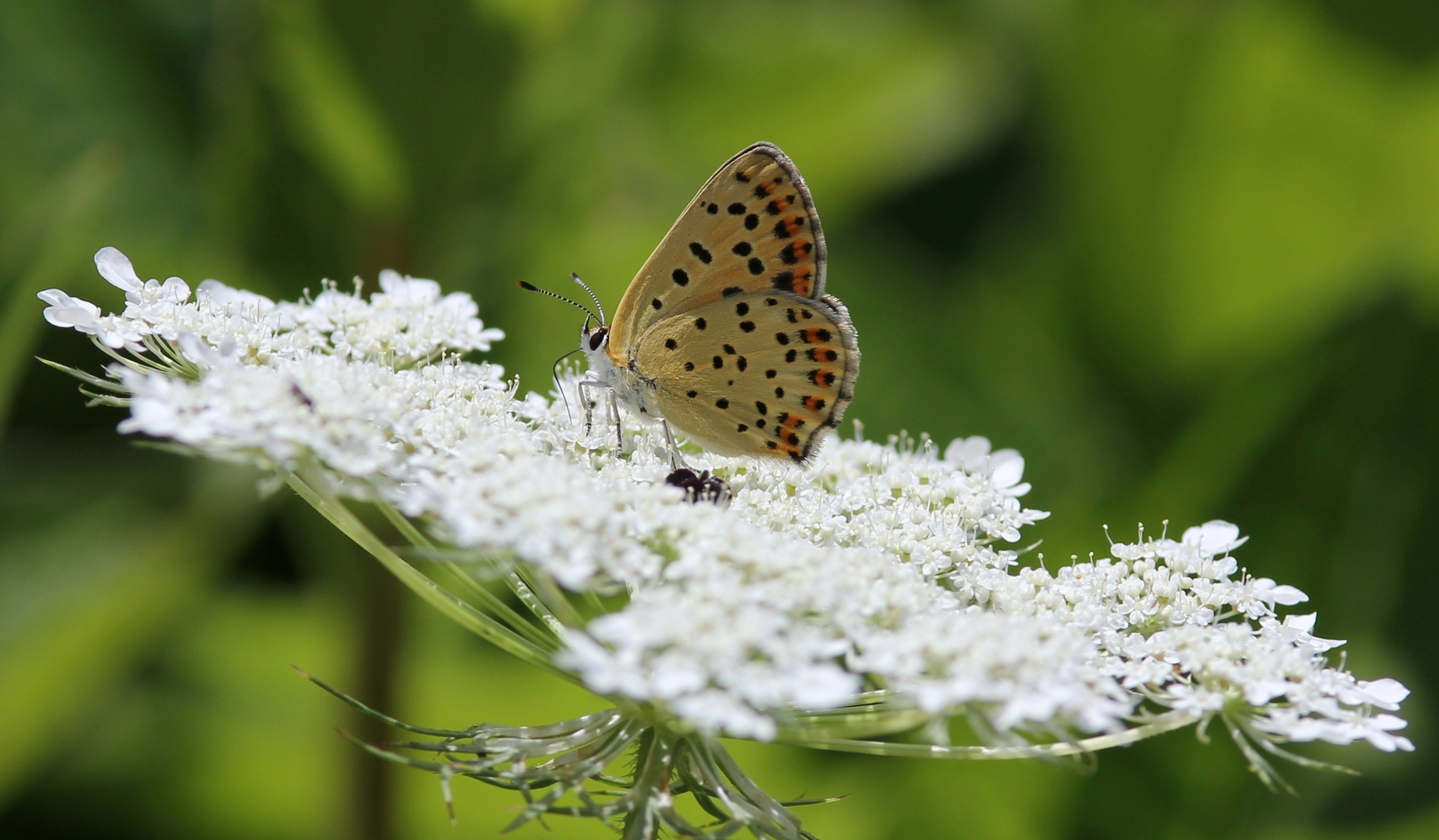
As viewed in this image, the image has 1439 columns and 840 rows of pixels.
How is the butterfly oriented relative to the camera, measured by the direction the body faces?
to the viewer's left

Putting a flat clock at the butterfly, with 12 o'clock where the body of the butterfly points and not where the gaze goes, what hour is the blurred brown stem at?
The blurred brown stem is roughly at 2 o'clock from the butterfly.
